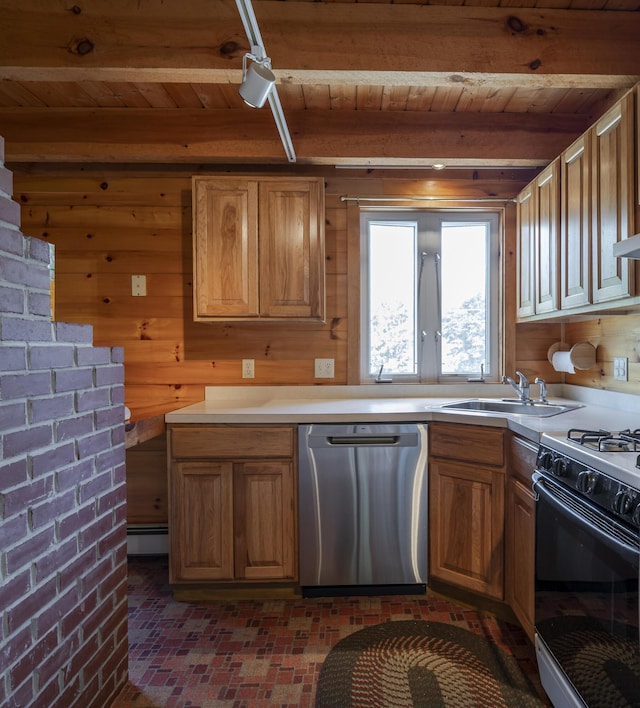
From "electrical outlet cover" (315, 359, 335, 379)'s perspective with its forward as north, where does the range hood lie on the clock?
The range hood is roughly at 11 o'clock from the electrical outlet cover.

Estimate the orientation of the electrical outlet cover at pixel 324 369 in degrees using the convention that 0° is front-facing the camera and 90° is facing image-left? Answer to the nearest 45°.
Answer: approximately 0°

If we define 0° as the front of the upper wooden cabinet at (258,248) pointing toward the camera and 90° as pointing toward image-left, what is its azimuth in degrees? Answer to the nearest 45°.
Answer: approximately 0°

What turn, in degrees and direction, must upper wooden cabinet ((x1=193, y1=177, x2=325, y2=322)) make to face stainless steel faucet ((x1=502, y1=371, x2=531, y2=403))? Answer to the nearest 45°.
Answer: approximately 90° to its left

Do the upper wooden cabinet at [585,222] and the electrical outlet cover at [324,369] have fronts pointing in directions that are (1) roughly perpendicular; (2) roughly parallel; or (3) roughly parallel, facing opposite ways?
roughly perpendicular

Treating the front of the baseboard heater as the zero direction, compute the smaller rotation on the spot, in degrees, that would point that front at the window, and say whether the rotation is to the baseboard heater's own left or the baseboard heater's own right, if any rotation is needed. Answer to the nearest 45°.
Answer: approximately 90° to the baseboard heater's own left

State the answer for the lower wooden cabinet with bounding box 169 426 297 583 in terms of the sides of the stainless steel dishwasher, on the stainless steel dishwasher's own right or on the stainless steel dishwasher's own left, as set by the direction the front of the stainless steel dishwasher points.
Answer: on the stainless steel dishwasher's own right

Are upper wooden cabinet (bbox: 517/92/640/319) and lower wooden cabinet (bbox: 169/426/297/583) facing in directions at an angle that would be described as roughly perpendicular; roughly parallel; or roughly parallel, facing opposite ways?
roughly perpendicular
